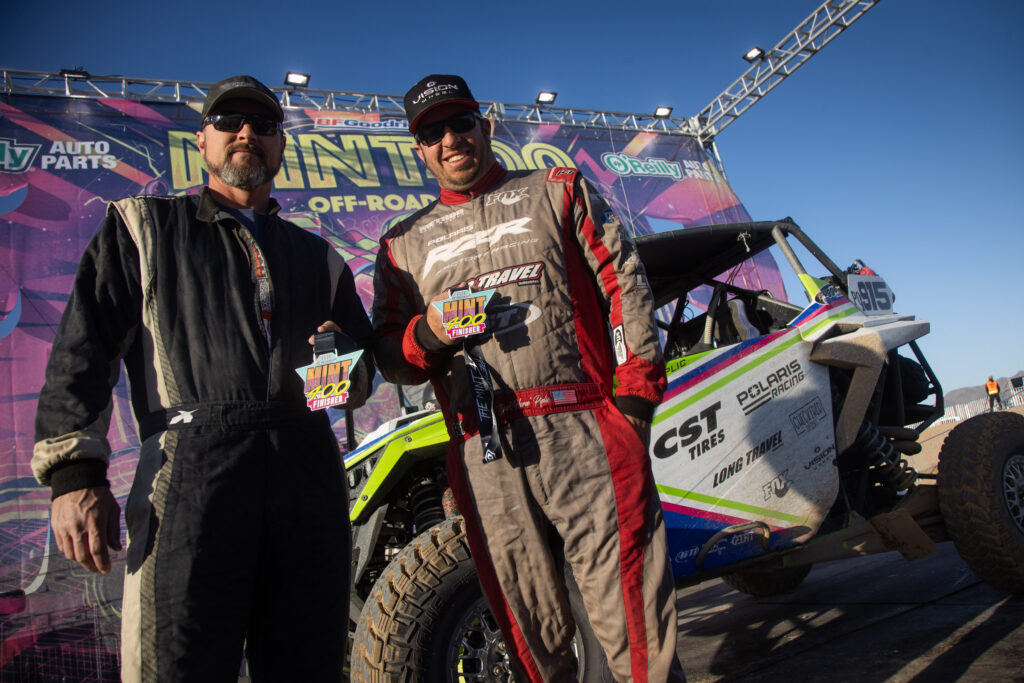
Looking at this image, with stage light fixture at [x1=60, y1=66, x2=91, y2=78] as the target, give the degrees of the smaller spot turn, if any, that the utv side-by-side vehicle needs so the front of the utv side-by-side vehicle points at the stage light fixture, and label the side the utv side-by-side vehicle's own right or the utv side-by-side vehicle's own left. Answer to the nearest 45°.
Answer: approximately 90° to the utv side-by-side vehicle's own right

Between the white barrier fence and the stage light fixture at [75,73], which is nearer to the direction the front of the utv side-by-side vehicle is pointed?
the stage light fixture

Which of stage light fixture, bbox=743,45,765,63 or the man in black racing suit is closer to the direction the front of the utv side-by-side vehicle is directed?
the man in black racing suit

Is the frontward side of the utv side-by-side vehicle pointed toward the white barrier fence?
no

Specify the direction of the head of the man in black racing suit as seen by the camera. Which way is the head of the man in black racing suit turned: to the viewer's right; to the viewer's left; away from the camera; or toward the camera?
toward the camera

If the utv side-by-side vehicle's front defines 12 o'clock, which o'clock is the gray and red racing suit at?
The gray and red racing suit is roughly at 11 o'clock from the utv side-by-side vehicle.

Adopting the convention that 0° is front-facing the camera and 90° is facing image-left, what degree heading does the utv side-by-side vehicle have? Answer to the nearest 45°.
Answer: approximately 45°

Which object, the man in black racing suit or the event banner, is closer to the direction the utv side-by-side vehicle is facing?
the man in black racing suit
